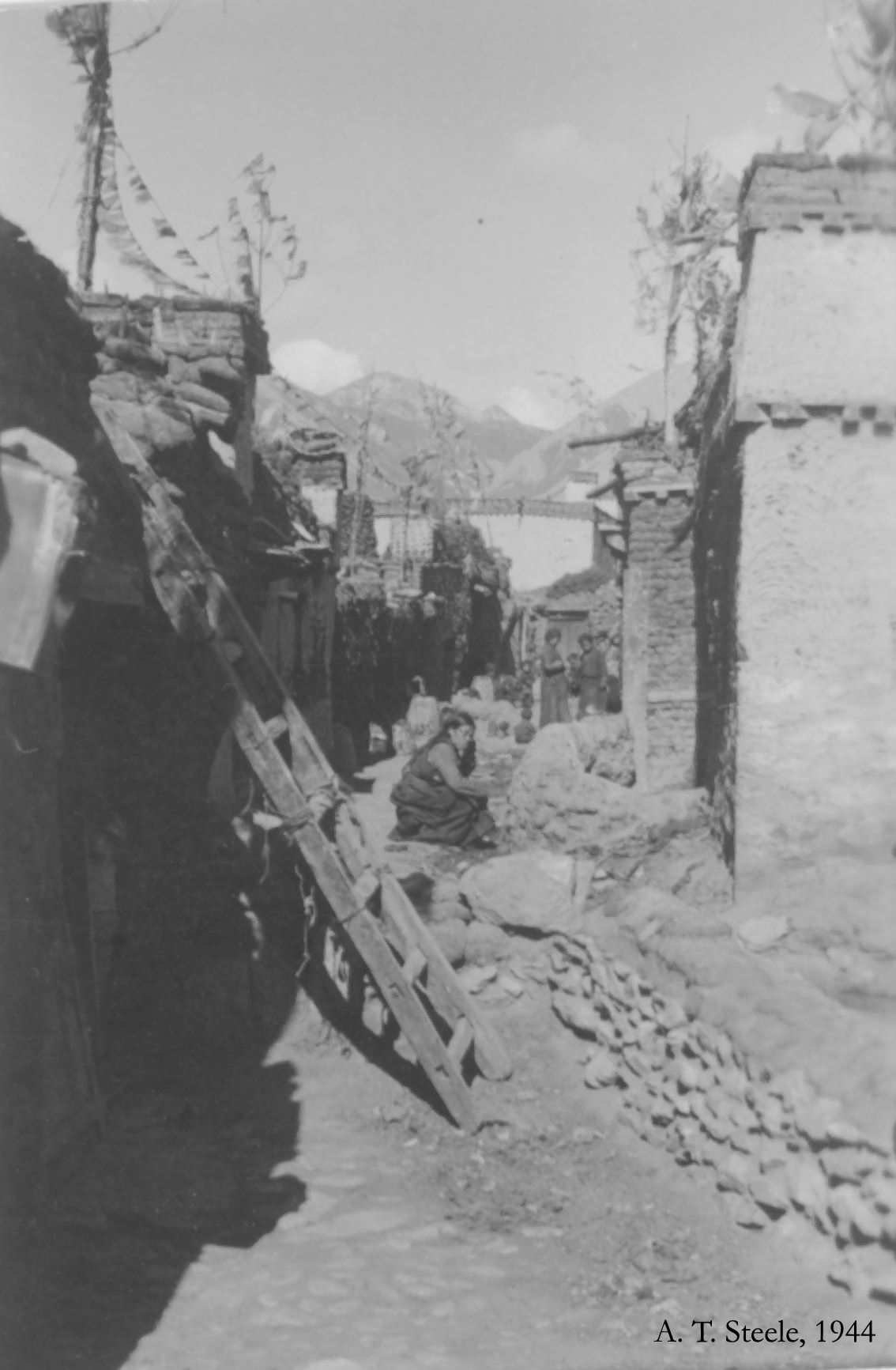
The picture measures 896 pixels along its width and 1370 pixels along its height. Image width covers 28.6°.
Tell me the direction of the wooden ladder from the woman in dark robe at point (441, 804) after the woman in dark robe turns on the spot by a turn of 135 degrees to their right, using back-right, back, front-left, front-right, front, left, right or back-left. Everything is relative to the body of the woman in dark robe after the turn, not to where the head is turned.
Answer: front-left

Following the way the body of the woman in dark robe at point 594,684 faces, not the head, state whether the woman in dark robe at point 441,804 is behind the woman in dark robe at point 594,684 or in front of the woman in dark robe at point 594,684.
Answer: in front

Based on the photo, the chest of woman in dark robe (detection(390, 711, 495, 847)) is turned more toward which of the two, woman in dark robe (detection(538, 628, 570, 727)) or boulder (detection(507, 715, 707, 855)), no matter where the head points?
the boulder

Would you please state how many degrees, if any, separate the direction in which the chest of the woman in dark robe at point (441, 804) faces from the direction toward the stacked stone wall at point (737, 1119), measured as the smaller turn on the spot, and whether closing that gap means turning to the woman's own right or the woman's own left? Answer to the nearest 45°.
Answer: approximately 90° to the woman's own right

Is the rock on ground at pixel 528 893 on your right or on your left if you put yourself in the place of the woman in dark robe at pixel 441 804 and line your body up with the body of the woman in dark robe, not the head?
on your right

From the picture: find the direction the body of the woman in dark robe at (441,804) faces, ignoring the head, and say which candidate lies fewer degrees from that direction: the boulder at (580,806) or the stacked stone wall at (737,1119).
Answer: the boulder

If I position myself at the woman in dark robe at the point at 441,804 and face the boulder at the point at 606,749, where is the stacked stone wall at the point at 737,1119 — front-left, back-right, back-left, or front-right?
back-right

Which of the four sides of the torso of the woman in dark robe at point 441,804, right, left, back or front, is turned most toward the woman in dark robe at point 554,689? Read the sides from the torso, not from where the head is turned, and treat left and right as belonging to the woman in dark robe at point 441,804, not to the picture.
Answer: left

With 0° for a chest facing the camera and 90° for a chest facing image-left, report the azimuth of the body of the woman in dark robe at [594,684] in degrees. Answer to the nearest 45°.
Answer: approximately 45°

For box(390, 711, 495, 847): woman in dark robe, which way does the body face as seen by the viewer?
to the viewer's right

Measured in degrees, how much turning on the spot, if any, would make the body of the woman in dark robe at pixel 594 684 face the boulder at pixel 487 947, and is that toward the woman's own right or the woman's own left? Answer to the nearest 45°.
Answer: approximately 45° to the woman's own left

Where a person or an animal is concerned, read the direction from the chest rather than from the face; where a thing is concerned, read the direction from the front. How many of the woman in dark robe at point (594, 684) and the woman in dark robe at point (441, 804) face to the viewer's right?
1
